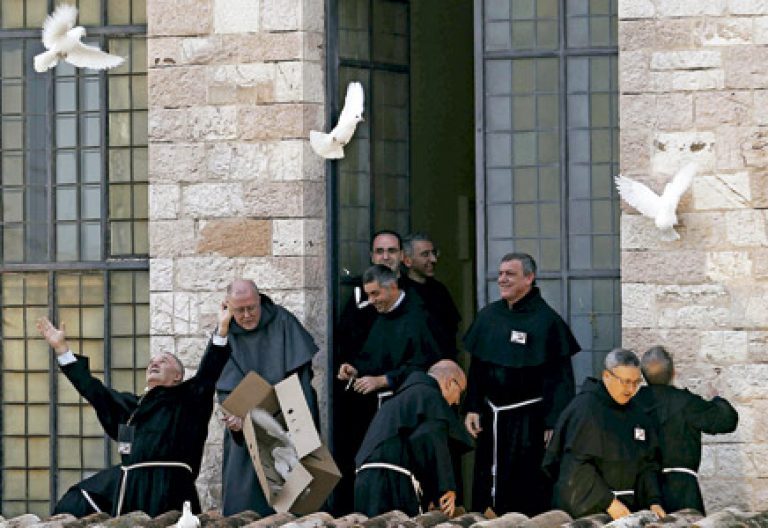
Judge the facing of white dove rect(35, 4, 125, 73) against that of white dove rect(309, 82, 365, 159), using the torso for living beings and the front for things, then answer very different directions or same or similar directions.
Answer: same or similar directions

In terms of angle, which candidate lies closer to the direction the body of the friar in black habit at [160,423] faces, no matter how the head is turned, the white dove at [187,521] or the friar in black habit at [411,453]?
the white dove

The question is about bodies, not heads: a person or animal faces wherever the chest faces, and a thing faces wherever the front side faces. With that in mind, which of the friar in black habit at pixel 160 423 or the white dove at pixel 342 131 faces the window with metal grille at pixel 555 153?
the white dove

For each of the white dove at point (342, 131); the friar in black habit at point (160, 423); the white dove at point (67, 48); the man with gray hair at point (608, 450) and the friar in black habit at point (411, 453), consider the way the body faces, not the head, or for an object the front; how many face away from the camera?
0

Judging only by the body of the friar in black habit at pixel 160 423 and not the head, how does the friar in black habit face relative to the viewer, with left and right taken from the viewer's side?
facing the viewer and to the left of the viewer

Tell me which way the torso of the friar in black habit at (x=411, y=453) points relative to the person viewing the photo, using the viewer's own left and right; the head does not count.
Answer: facing to the right of the viewer

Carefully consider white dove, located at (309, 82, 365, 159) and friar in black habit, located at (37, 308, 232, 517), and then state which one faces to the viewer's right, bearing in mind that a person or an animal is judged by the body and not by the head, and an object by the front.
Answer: the white dove

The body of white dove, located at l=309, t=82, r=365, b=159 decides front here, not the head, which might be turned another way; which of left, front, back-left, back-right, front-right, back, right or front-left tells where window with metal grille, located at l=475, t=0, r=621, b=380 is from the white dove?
front
